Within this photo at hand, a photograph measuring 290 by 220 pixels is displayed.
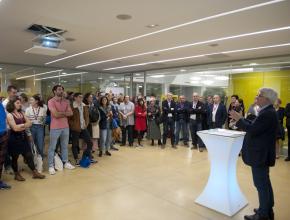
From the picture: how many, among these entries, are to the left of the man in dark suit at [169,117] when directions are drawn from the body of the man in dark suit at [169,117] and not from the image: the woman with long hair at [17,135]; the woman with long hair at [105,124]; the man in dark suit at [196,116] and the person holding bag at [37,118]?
1

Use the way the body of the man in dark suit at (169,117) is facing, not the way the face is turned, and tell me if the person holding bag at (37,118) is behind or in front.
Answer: in front

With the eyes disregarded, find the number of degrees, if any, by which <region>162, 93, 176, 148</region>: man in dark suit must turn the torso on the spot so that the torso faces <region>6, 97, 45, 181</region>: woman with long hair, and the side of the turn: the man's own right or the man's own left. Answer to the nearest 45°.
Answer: approximately 45° to the man's own right

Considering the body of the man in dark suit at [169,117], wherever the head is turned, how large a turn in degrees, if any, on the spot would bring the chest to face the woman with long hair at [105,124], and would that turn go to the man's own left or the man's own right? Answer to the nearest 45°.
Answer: approximately 45° to the man's own right

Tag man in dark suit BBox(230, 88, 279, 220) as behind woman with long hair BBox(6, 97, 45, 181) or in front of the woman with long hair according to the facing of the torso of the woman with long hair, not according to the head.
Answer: in front

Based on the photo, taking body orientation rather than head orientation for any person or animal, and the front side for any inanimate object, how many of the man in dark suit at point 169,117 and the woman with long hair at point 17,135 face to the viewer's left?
0

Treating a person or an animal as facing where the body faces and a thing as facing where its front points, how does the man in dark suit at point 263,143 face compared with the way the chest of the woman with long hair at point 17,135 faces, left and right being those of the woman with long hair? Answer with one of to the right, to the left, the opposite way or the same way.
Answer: the opposite way

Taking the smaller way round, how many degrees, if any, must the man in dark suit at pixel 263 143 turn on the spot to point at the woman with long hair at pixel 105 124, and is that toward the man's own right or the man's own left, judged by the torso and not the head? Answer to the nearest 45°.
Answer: approximately 45° to the man's own right

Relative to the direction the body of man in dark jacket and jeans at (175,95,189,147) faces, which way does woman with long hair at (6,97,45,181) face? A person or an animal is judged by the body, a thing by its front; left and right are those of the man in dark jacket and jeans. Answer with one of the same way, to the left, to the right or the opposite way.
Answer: to the left

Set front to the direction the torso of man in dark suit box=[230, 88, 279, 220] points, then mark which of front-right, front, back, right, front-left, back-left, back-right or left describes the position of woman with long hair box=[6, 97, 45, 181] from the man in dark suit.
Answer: front

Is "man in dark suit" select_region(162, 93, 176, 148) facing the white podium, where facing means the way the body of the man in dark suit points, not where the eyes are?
yes

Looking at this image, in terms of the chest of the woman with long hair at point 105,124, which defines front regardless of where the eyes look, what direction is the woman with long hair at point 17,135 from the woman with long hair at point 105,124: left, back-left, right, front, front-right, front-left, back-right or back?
front-right

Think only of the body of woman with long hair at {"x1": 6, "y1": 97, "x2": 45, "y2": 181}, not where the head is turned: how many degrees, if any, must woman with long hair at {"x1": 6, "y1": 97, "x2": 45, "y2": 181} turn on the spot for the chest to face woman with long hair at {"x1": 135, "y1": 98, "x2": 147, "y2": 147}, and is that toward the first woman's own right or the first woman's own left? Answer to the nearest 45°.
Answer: approximately 90° to the first woman's own left

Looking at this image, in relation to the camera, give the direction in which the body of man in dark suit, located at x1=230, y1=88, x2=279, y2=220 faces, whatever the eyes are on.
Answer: to the viewer's left

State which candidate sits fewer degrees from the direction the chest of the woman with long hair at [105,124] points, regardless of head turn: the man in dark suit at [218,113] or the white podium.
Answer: the white podium

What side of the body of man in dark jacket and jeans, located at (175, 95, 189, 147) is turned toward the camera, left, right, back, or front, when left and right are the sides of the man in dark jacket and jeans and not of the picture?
front
